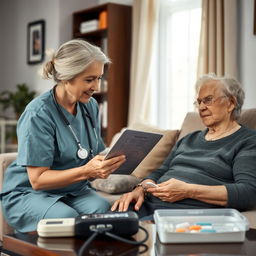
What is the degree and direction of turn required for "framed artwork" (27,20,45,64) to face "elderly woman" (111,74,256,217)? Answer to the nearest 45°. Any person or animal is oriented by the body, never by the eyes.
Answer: approximately 45° to its left

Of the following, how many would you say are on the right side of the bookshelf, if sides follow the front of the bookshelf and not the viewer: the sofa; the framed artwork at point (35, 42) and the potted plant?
2

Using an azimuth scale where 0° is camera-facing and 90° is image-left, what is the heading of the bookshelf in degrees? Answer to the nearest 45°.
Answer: approximately 45°

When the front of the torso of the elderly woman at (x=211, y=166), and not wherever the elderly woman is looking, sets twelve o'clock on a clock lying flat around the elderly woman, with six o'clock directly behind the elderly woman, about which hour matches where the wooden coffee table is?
The wooden coffee table is roughly at 11 o'clock from the elderly woman.

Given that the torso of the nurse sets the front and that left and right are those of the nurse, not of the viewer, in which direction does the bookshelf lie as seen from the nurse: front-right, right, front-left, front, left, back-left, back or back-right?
back-left

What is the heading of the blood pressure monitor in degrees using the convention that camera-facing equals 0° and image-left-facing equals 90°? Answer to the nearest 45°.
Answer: approximately 0°

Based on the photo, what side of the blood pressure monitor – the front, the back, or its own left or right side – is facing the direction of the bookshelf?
back

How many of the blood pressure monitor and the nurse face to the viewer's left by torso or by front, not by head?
0

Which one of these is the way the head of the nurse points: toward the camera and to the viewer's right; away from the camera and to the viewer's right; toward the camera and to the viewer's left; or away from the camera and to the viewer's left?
toward the camera and to the viewer's right

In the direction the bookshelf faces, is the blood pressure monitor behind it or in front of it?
in front

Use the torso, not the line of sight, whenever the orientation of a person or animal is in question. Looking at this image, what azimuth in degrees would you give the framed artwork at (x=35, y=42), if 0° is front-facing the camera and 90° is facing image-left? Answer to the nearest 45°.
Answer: approximately 45°

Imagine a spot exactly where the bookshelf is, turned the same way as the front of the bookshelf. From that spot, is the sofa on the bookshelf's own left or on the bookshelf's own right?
on the bookshelf's own left
